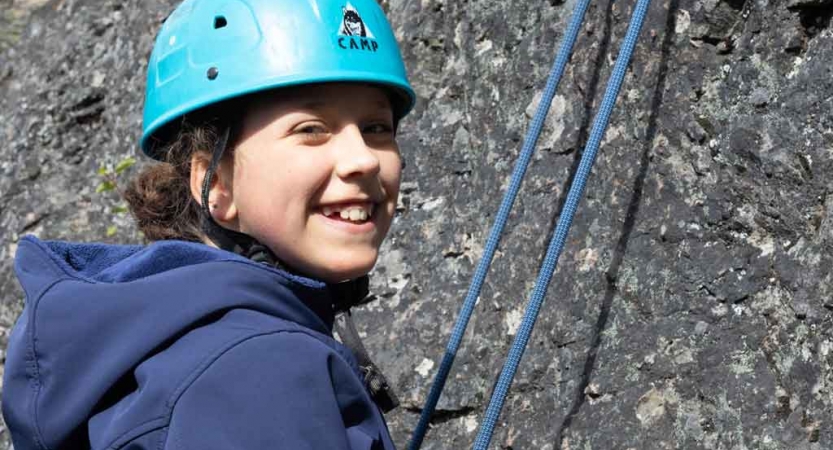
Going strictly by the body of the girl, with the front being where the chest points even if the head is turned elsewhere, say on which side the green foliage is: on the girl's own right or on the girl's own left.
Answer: on the girl's own left

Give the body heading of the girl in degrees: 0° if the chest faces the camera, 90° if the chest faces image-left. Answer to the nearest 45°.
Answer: approximately 270°

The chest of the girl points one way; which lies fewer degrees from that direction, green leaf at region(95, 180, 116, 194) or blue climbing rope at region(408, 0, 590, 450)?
the blue climbing rope

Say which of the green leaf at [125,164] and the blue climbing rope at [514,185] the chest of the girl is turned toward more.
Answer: the blue climbing rope

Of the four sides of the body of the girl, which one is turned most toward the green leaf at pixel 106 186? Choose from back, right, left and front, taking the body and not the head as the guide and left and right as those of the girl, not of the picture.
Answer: left

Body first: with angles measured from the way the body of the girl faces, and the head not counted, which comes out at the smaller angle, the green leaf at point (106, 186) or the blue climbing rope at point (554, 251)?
the blue climbing rope

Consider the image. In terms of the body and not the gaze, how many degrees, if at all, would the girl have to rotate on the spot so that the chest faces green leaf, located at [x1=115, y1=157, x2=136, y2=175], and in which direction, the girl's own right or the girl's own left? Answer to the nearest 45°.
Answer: approximately 90° to the girl's own left
